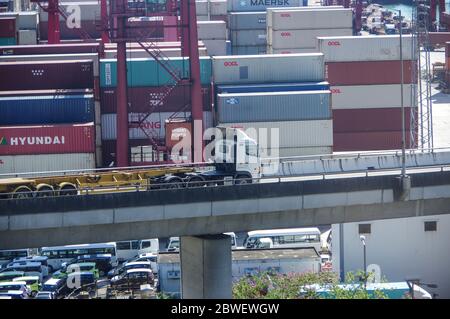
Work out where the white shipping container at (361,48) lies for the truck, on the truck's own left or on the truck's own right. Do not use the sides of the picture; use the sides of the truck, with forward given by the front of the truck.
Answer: on the truck's own left

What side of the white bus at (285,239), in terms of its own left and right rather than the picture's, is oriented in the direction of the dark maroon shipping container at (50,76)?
front

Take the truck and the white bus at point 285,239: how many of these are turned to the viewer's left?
1

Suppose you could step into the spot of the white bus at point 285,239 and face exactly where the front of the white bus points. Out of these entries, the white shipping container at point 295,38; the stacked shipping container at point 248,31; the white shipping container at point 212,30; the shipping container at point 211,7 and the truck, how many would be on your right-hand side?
4

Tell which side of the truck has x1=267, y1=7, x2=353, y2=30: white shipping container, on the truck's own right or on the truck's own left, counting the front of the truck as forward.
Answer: on the truck's own left

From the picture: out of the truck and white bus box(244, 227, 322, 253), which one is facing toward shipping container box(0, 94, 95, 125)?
the white bus

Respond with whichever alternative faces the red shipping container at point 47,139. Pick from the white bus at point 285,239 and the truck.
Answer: the white bus

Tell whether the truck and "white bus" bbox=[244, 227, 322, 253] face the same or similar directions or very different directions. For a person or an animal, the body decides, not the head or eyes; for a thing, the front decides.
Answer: very different directions

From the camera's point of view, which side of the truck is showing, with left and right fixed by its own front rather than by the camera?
right

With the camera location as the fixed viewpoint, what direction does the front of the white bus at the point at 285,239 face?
facing to the left of the viewer

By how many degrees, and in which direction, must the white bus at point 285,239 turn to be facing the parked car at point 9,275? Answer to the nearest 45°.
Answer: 0° — it already faces it

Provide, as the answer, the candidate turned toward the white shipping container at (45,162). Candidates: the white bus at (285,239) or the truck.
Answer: the white bus
